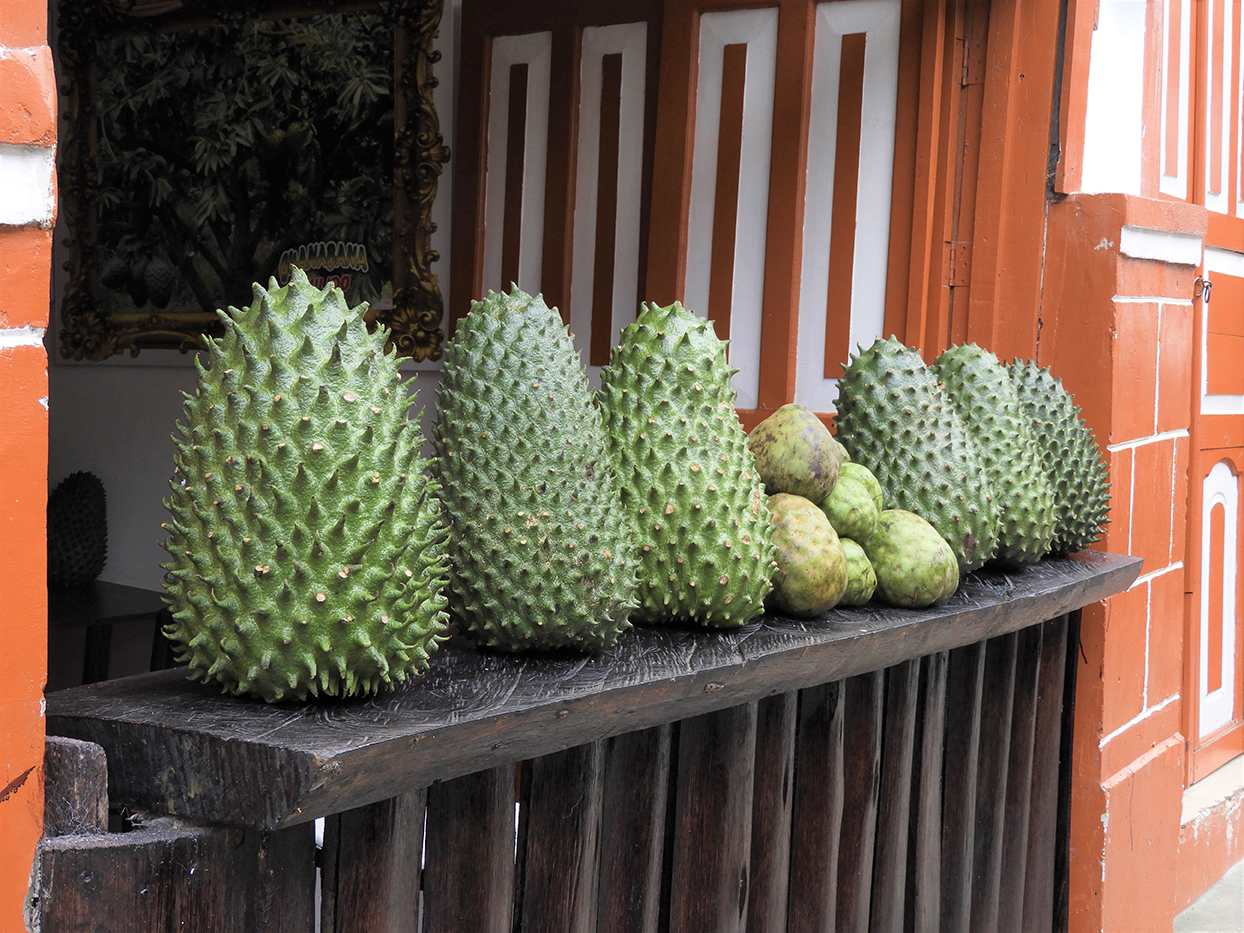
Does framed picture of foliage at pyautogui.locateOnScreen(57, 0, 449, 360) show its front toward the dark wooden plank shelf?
yes

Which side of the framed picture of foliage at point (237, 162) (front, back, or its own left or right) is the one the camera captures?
front

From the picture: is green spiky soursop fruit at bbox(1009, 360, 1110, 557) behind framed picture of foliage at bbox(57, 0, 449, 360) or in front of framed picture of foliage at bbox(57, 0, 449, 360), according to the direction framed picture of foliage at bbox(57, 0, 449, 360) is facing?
in front

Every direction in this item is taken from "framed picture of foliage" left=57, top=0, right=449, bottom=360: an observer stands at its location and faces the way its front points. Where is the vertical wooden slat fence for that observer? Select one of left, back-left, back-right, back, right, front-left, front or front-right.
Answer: front

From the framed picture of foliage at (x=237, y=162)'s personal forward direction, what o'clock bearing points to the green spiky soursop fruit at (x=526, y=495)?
The green spiky soursop fruit is roughly at 12 o'clock from the framed picture of foliage.

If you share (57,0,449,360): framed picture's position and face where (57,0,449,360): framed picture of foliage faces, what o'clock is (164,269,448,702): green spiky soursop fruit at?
The green spiky soursop fruit is roughly at 12 o'clock from the framed picture of foliage.

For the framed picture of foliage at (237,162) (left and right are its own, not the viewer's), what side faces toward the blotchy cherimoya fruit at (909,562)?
front

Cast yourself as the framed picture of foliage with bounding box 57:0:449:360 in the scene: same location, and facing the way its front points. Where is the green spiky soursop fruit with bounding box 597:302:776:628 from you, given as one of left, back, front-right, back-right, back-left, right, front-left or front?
front
